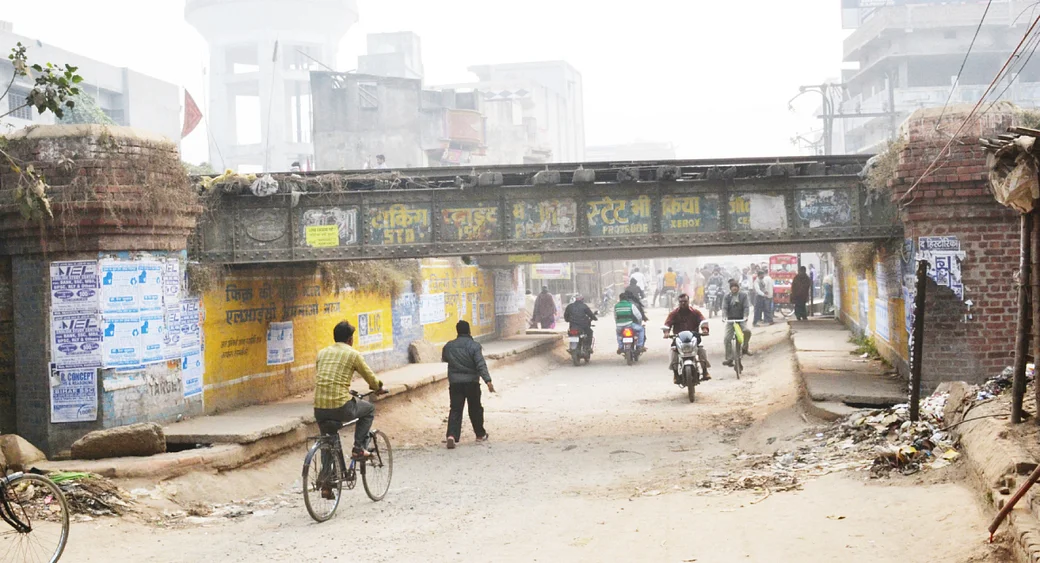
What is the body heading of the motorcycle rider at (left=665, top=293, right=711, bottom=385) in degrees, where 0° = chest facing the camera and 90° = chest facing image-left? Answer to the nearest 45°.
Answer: approximately 0°

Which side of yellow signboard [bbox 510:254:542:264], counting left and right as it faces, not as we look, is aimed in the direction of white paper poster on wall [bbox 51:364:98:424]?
front

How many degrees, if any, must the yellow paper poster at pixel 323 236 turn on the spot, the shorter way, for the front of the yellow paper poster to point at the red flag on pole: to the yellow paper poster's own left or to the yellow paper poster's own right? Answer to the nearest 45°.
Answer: approximately 180°

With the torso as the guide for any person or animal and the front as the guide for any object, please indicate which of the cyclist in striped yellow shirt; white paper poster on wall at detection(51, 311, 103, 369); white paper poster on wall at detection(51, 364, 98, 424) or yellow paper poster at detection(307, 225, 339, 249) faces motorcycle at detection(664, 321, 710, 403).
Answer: the cyclist in striped yellow shirt

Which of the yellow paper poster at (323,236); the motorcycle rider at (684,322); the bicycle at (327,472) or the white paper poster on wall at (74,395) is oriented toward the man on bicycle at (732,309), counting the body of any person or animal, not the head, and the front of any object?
the bicycle

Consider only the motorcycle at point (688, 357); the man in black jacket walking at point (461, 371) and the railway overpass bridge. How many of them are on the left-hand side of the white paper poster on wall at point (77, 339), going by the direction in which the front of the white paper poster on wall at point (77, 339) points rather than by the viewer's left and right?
3

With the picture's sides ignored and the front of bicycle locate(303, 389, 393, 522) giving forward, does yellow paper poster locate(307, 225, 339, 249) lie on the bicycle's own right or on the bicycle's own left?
on the bicycle's own left

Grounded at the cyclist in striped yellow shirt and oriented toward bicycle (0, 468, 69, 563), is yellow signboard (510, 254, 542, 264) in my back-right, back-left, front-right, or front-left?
back-right

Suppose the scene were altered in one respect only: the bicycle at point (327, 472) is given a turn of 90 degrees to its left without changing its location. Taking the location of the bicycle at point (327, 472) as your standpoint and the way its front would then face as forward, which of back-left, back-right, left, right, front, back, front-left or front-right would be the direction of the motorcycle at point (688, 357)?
right

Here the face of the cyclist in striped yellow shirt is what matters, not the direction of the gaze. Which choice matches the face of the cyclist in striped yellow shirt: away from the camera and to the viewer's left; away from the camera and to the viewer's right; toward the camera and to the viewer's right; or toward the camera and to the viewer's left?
away from the camera and to the viewer's right
